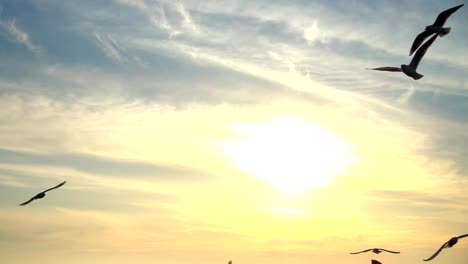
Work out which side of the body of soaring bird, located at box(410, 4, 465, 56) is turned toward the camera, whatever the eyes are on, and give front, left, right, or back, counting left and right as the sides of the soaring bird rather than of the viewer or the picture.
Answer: left
